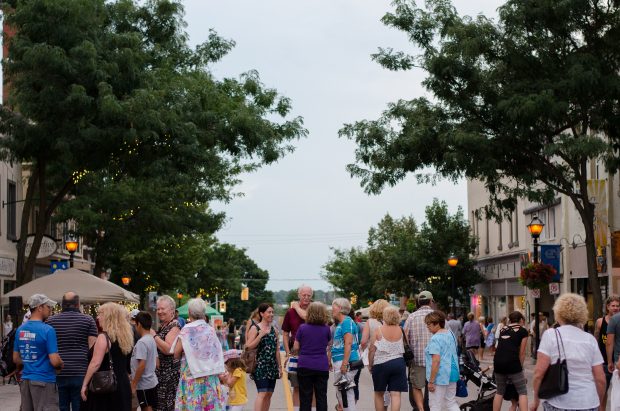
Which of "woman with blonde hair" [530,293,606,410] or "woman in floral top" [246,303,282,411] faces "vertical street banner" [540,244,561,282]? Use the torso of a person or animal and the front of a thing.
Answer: the woman with blonde hair

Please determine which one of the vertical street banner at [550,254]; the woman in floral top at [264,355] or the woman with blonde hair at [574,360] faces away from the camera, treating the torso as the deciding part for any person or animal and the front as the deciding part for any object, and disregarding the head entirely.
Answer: the woman with blonde hair

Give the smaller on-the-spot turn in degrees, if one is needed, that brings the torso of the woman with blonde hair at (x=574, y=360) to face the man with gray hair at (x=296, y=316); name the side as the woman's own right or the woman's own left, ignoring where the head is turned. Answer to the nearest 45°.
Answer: approximately 45° to the woman's own left

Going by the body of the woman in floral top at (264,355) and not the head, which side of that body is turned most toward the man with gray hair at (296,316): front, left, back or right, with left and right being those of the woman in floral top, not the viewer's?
left

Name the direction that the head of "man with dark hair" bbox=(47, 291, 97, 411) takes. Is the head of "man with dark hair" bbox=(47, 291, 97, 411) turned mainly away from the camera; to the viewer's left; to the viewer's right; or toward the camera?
away from the camera

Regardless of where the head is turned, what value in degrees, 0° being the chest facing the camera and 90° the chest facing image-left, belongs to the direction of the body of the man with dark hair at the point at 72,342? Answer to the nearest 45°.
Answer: approximately 180°

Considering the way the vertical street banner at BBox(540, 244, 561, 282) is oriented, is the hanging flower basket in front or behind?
in front

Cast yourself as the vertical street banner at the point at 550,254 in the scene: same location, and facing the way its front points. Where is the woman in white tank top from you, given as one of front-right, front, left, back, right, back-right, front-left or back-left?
front

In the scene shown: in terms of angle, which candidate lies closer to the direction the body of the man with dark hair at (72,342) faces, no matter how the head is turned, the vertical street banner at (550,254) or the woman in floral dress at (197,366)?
the vertical street banner

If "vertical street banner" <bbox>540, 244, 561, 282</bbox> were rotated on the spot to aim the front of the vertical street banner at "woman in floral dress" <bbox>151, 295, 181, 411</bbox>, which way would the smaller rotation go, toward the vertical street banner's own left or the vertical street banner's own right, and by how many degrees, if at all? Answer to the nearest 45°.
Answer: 0° — it already faces them

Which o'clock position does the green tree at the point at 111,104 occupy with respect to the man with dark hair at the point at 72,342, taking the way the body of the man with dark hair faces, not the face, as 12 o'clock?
The green tree is roughly at 12 o'clock from the man with dark hair.

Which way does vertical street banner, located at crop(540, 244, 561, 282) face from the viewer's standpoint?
toward the camera

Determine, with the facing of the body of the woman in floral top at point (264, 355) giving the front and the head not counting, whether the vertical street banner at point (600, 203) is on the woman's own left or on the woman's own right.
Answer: on the woman's own left

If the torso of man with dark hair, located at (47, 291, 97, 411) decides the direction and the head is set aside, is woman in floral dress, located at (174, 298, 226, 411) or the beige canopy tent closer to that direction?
the beige canopy tent
